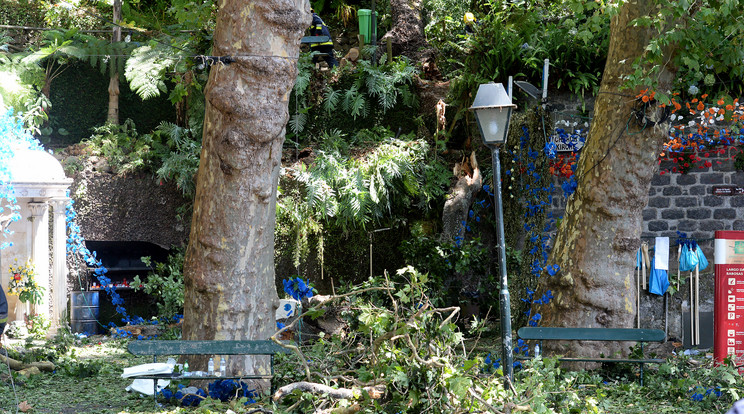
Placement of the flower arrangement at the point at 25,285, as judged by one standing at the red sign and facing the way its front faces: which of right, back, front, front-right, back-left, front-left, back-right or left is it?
right

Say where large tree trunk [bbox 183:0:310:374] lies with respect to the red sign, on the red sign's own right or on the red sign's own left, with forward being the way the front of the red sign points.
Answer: on the red sign's own right

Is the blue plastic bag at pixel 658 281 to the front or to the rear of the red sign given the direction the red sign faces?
to the rear

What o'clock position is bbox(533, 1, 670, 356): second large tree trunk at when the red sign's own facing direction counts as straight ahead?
The second large tree trunk is roughly at 4 o'clock from the red sign.

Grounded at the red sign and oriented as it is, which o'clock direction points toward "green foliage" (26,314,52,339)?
The green foliage is roughly at 3 o'clock from the red sign.

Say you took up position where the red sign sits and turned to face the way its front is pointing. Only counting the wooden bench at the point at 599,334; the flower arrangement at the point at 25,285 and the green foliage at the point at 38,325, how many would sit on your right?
3

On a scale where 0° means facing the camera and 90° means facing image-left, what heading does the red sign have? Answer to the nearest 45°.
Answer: approximately 0°

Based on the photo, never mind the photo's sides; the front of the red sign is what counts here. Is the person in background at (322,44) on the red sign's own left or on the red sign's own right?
on the red sign's own right

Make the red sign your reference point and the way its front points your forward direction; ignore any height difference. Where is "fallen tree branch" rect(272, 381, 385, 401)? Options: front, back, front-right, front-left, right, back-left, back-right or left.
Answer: front-right

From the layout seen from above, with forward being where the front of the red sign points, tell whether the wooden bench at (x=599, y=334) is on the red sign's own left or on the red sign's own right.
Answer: on the red sign's own right

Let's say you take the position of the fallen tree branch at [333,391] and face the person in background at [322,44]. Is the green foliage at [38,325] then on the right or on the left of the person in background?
left
